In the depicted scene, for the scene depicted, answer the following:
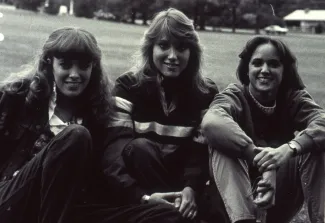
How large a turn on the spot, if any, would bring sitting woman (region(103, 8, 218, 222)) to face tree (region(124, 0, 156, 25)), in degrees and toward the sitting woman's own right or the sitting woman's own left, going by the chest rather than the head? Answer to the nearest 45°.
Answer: approximately 180°

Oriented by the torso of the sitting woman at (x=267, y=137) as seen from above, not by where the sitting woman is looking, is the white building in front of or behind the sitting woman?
behind

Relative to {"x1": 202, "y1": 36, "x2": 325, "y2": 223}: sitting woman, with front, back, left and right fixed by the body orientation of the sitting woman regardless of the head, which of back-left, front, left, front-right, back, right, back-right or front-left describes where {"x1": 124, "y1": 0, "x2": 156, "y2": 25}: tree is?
back-right

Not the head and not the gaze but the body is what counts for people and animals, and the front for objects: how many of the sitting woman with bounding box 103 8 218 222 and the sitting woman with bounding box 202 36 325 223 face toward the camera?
2

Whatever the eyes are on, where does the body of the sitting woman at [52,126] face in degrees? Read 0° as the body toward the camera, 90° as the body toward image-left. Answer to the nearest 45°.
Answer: approximately 315°

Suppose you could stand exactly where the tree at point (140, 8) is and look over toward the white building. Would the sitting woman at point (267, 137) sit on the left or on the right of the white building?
right
